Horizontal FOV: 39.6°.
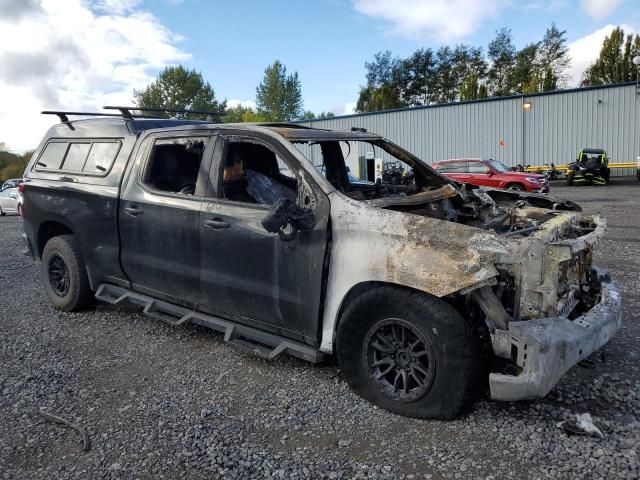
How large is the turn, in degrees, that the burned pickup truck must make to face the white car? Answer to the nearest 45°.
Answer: approximately 180°

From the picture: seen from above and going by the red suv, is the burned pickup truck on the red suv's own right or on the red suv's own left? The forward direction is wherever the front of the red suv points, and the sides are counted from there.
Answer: on the red suv's own right

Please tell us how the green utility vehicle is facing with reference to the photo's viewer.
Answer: facing the viewer

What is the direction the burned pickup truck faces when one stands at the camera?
facing the viewer and to the right of the viewer

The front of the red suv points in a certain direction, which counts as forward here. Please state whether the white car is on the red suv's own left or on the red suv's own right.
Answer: on the red suv's own right

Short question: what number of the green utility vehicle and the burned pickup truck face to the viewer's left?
0

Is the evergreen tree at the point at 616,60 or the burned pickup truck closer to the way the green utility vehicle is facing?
the burned pickup truck

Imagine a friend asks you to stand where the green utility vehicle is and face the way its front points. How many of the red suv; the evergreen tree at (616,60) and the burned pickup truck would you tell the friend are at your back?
1

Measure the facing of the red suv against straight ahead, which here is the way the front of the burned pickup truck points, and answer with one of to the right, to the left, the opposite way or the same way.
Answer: the same way

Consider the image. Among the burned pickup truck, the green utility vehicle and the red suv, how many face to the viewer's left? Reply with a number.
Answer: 0

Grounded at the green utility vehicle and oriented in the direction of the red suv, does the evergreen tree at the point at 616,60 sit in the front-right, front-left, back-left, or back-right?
back-right

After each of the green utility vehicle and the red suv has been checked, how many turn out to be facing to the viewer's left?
0
